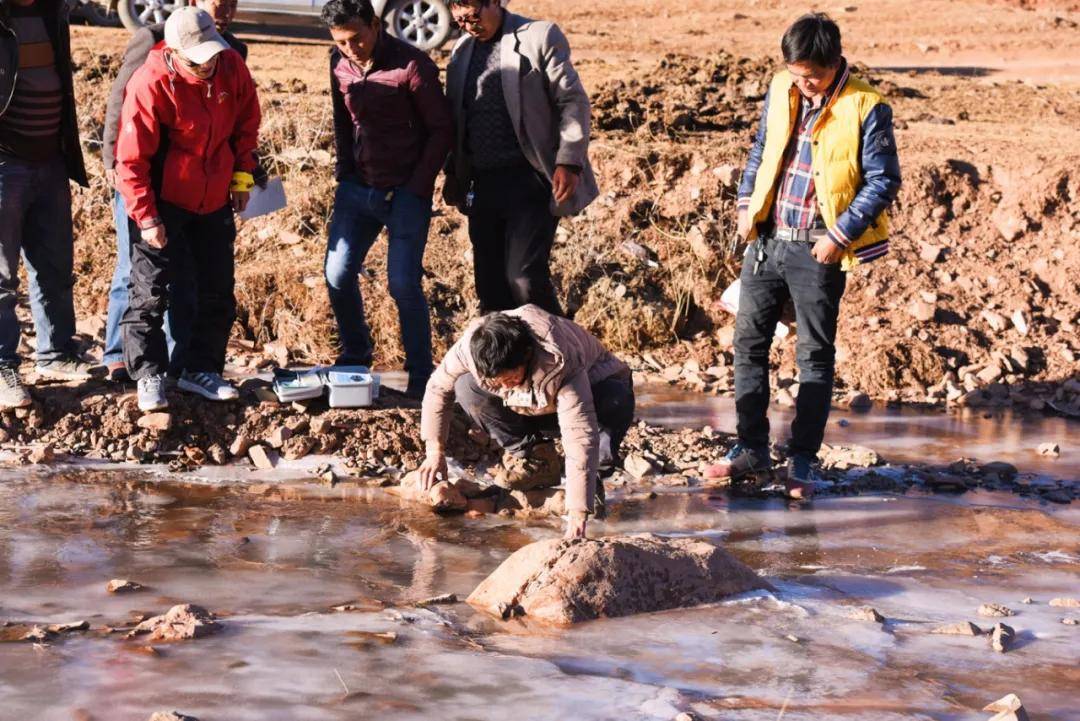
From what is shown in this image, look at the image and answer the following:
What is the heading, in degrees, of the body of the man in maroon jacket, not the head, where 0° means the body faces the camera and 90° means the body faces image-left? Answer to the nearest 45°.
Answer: approximately 45°

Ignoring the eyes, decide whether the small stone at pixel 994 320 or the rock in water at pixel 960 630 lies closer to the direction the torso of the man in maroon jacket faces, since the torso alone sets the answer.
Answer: the rock in water

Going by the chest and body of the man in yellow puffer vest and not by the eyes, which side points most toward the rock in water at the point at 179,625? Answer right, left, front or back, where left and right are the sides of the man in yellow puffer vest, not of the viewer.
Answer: front

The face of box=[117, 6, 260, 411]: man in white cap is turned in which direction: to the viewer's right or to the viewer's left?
to the viewer's right

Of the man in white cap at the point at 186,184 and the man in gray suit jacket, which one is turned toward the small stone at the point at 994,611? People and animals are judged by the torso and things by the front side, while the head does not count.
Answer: the man in white cap

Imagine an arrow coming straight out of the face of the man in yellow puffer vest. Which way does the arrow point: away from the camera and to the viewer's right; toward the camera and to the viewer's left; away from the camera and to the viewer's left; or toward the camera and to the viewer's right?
toward the camera and to the viewer's left

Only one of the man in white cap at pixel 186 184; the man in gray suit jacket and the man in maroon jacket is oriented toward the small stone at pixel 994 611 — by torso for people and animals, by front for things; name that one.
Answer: the man in white cap

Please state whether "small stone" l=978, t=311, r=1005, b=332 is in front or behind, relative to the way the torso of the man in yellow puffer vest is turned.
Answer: behind

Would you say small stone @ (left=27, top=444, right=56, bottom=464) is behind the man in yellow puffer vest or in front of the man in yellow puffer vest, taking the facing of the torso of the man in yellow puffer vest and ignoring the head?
in front

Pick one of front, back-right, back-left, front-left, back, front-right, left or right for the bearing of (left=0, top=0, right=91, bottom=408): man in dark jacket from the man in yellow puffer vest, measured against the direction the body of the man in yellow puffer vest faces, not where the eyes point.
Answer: front-right

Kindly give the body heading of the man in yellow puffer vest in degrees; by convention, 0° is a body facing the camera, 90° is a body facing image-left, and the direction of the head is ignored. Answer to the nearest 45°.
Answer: approximately 45°
